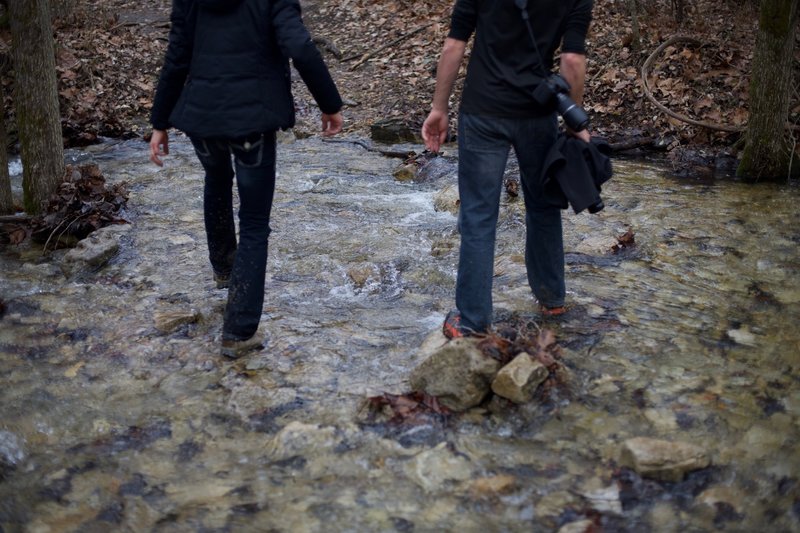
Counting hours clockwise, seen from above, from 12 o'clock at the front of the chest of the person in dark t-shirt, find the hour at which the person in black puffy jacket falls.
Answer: The person in black puffy jacket is roughly at 9 o'clock from the person in dark t-shirt.

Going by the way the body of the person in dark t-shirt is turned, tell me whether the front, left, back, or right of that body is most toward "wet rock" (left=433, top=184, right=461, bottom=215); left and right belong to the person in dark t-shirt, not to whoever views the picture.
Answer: front

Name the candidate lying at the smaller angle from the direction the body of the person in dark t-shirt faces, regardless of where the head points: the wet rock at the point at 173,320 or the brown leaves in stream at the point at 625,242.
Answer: the brown leaves in stream

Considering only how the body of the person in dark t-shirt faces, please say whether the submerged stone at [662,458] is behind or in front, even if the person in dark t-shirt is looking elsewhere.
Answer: behind

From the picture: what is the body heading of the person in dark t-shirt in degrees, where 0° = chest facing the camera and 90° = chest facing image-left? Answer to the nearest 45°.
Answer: approximately 180°

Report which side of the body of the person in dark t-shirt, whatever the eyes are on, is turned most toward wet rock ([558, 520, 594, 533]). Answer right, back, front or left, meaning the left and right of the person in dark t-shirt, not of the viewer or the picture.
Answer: back

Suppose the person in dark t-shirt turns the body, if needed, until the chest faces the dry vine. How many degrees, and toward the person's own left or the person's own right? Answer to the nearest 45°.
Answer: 0° — they already face it

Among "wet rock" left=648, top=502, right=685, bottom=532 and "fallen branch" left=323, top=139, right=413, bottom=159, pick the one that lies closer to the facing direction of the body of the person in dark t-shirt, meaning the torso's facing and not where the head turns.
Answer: the fallen branch

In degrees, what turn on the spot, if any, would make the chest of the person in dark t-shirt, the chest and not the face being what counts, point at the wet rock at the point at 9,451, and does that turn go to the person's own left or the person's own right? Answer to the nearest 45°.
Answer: approximately 135° to the person's own left

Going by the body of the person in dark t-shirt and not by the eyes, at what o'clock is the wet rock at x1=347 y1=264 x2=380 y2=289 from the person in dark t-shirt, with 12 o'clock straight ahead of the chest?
The wet rock is roughly at 11 o'clock from the person in dark t-shirt.

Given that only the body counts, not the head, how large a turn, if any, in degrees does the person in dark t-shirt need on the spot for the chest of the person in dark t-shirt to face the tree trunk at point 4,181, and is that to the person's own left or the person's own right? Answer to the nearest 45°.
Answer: approximately 45° to the person's own left

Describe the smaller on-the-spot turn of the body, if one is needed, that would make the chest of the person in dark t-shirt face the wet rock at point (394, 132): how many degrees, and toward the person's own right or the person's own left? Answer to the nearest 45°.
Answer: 0° — they already face it
